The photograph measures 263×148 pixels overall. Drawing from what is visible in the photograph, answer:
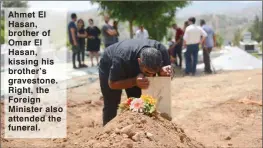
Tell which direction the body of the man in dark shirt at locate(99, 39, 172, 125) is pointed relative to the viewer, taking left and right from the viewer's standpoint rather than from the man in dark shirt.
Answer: facing the viewer and to the right of the viewer

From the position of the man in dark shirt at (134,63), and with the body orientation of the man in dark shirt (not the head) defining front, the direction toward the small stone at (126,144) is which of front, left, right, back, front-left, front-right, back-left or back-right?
front-right

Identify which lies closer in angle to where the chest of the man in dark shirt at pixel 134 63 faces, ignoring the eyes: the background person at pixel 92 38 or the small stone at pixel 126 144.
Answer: the small stone

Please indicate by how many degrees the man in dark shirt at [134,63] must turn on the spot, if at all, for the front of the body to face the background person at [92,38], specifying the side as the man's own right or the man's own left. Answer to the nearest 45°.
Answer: approximately 135° to the man's own left

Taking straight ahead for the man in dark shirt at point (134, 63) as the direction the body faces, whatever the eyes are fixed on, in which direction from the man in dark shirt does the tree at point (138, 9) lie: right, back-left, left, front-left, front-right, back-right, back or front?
back-left

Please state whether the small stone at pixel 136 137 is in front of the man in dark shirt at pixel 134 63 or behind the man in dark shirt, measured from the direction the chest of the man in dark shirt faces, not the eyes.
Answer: in front

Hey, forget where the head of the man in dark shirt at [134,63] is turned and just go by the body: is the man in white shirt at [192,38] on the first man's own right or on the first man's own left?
on the first man's own left
